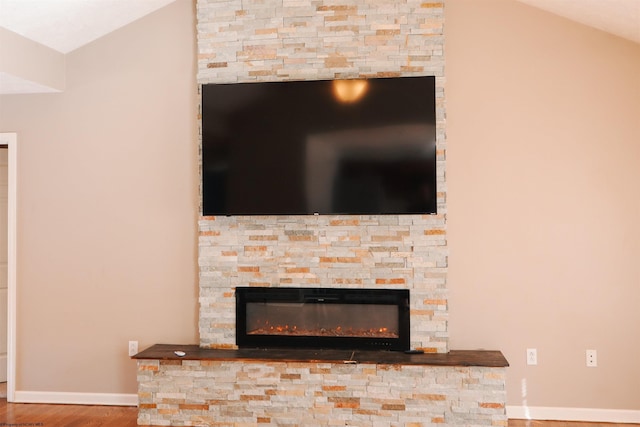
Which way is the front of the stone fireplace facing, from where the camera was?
facing the viewer

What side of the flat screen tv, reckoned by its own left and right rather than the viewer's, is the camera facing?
front
